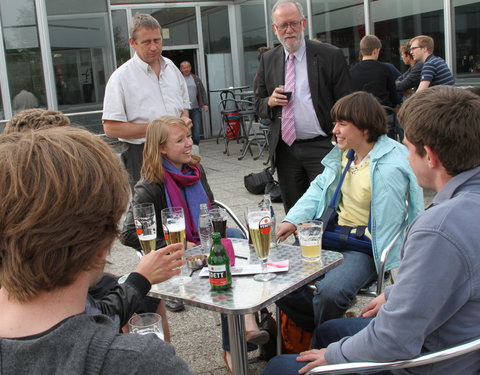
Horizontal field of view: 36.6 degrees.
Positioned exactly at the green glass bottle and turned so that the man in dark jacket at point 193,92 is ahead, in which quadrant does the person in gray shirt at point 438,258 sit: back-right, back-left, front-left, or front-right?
back-right

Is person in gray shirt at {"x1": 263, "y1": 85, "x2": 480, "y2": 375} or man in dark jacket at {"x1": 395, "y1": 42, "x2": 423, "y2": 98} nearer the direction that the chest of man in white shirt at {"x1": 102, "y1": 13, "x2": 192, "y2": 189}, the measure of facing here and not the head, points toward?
the person in gray shirt

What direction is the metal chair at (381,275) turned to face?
to the viewer's left

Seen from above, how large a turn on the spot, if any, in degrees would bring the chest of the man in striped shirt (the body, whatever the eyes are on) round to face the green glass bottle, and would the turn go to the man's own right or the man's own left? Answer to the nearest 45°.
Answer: approximately 90° to the man's own left

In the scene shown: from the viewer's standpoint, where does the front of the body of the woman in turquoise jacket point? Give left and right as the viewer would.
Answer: facing the viewer and to the left of the viewer

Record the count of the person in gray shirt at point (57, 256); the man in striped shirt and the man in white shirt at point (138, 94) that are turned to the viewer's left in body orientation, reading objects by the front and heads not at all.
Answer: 1

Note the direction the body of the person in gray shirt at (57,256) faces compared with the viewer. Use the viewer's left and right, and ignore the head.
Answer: facing away from the viewer and to the right of the viewer

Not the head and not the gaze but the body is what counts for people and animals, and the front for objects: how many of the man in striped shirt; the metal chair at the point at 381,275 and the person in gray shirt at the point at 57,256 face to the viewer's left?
2

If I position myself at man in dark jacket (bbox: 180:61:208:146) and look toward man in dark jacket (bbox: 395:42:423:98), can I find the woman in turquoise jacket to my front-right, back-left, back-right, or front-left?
front-right

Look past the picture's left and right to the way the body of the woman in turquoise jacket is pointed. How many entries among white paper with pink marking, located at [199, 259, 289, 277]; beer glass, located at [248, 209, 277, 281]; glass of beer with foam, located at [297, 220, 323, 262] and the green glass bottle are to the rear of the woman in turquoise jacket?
0

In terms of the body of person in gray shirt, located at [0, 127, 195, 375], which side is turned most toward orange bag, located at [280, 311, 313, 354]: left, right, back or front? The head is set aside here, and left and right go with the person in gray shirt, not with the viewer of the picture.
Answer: front

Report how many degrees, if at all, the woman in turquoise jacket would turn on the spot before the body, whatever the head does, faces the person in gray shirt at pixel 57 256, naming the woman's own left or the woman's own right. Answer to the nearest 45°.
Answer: approximately 45° to the woman's own left

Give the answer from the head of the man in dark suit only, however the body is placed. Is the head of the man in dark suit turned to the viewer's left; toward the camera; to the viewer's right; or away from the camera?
toward the camera

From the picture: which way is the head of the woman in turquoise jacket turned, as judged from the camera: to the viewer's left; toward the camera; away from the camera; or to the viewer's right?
to the viewer's left

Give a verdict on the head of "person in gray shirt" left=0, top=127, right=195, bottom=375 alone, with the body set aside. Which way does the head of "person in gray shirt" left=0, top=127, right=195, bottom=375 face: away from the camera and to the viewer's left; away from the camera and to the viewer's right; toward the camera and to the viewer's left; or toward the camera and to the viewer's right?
away from the camera and to the viewer's right

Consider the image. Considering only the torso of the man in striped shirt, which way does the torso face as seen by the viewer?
to the viewer's left

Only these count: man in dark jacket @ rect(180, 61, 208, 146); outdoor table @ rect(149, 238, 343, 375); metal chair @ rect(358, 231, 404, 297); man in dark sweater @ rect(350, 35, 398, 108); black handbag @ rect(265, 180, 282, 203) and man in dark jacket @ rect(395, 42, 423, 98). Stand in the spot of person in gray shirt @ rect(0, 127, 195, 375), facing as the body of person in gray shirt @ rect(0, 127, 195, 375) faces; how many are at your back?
0
